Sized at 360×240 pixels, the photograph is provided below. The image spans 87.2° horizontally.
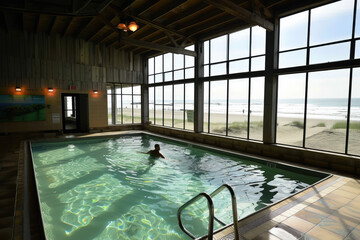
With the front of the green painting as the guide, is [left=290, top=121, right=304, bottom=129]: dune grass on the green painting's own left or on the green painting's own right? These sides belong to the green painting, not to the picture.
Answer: on the green painting's own left

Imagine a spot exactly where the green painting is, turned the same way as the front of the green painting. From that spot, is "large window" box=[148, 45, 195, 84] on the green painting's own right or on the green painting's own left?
on the green painting's own left

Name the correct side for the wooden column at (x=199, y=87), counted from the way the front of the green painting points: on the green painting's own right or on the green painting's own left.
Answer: on the green painting's own left

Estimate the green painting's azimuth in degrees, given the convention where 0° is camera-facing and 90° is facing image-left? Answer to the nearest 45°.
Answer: approximately 0°

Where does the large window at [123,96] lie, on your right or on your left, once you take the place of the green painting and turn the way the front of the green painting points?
on your left
